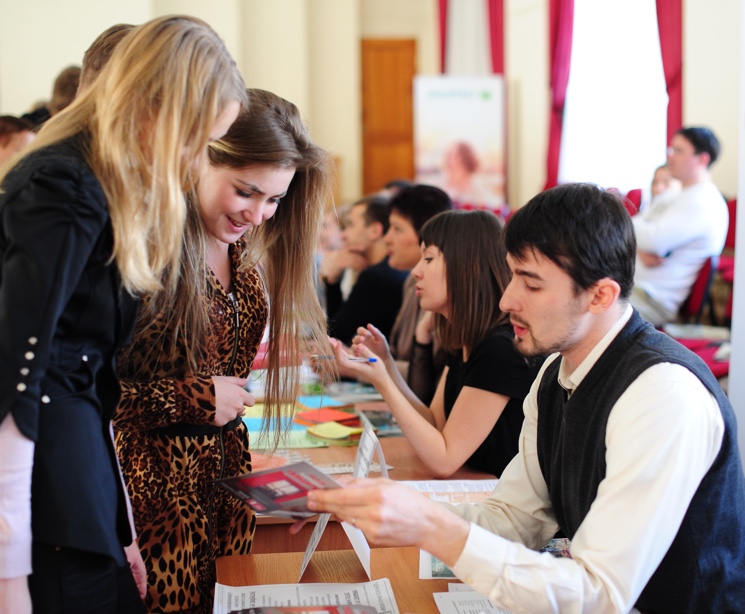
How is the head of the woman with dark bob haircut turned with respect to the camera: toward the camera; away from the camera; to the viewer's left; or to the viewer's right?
to the viewer's left

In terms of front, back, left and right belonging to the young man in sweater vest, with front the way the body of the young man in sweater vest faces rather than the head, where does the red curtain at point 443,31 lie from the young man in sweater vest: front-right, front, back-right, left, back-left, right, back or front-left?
right

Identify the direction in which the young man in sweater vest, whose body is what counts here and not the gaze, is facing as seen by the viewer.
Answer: to the viewer's left

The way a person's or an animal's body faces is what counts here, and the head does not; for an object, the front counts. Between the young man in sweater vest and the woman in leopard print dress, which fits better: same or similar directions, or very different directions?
very different directions

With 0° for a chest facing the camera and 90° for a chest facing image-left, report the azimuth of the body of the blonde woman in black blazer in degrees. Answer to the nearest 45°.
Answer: approximately 270°

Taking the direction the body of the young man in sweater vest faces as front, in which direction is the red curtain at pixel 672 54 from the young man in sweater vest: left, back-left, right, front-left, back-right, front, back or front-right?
right

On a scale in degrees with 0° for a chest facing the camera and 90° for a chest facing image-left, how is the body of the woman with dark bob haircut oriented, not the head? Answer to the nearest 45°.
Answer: approximately 90°

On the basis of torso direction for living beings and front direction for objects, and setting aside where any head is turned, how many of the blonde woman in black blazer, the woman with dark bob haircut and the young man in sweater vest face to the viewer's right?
1

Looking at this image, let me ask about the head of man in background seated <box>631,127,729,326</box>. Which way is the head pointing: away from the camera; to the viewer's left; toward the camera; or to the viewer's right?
to the viewer's left

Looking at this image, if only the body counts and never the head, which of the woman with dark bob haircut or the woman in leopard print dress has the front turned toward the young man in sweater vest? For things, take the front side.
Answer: the woman in leopard print dress

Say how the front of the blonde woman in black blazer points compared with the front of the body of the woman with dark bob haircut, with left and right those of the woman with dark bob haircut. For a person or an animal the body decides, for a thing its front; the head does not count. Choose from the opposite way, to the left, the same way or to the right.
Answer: the opposite way

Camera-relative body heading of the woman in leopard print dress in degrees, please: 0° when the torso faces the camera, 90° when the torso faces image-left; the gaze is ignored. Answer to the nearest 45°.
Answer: approximately 315°
